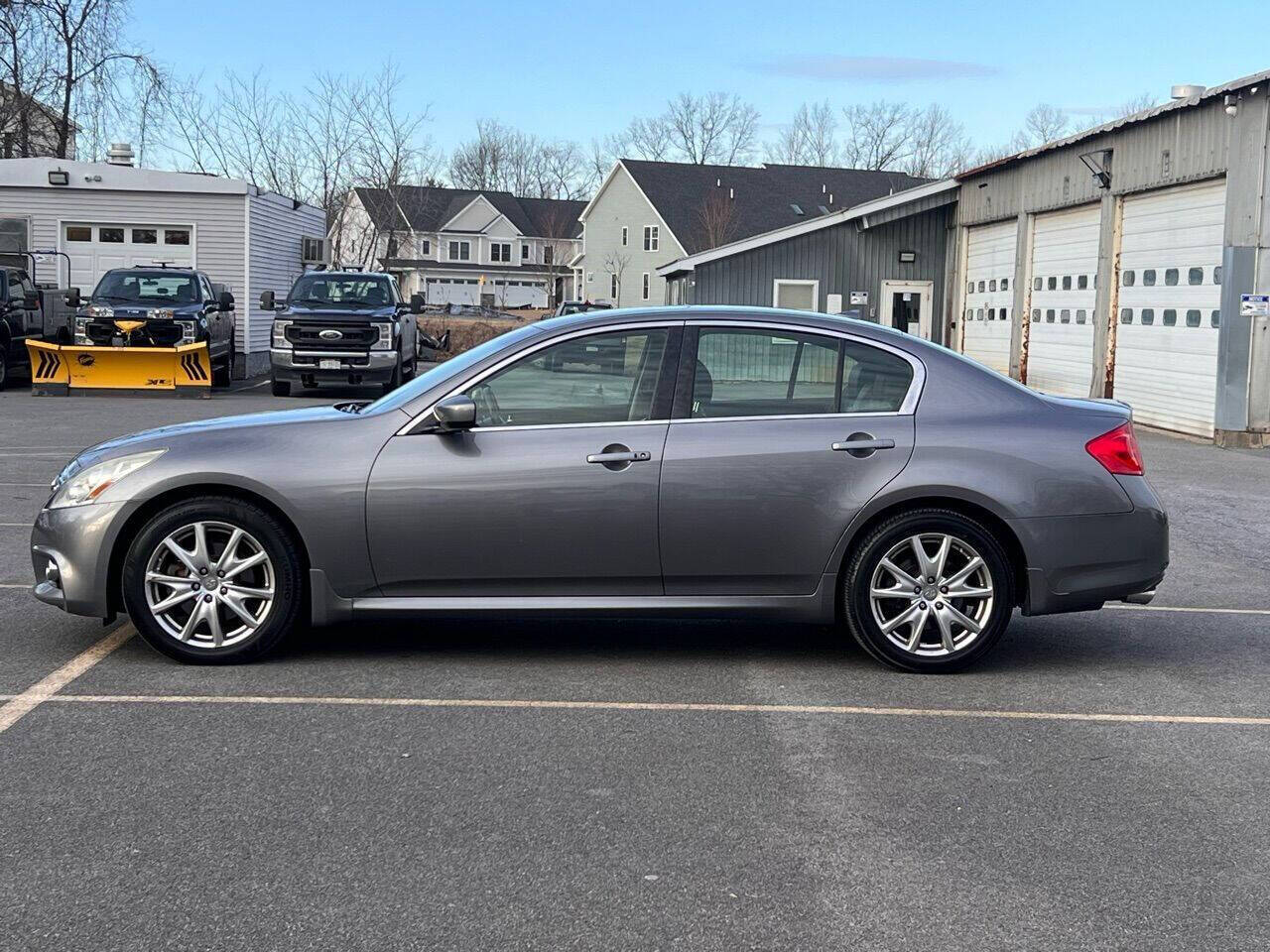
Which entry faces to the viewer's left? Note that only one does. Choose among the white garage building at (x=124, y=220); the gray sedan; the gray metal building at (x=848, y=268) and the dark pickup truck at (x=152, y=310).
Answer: the gray sedan

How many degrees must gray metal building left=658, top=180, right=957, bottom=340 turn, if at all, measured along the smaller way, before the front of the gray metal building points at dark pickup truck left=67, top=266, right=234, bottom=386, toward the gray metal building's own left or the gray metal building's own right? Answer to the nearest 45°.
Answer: approximately 45° to the gray metal building's own right

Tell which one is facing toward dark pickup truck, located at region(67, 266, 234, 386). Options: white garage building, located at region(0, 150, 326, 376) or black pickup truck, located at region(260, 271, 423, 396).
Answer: the white garage building

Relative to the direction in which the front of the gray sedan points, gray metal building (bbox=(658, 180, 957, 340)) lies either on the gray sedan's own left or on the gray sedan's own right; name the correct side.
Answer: on the gray sedan's own right

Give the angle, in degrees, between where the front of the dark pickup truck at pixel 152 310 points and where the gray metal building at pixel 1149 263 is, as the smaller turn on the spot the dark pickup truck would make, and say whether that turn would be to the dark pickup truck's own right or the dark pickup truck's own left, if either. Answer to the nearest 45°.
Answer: approximately 45° to the dark pickup truck's own left

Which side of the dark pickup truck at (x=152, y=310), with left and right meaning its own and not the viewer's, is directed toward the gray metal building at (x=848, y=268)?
left

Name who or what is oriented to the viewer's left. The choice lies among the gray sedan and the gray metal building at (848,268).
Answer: the gray sedan

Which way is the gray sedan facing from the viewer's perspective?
to the viewer's left

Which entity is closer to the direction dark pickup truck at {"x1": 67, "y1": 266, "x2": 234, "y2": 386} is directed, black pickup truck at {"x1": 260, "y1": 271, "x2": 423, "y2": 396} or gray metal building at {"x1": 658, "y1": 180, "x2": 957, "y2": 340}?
the black pickup truck

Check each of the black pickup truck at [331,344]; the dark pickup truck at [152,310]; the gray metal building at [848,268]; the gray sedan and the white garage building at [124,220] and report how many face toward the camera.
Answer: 4

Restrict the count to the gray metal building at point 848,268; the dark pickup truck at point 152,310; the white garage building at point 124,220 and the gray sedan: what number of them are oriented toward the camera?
3

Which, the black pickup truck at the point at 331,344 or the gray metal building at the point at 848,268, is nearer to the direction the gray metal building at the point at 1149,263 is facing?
the black pickup truck

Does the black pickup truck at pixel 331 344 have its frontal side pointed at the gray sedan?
yes

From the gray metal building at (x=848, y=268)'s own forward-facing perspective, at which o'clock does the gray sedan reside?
The gray sedan is roughly at 12 o'clock from the gray metal building.
